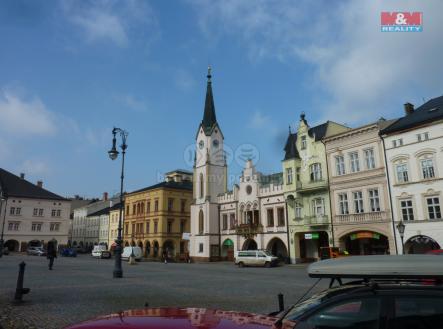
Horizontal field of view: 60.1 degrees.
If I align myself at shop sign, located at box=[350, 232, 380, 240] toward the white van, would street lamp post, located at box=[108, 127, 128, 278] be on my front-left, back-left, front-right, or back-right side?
front-left

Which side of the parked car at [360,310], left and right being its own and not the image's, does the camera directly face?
left

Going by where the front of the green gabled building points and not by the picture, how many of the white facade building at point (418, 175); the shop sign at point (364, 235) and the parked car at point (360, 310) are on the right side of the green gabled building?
0

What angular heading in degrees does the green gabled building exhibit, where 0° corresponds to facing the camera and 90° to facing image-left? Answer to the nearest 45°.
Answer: approximately 45°

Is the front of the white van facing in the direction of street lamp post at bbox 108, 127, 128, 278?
no

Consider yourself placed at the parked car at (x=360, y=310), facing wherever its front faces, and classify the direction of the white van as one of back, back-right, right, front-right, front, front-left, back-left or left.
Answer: right
